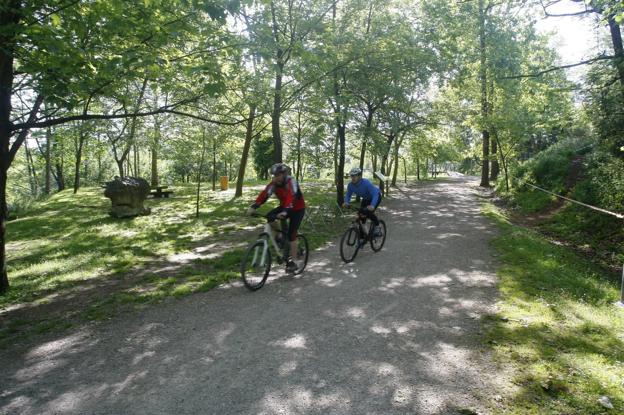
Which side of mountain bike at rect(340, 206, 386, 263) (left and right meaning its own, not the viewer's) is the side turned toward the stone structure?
right

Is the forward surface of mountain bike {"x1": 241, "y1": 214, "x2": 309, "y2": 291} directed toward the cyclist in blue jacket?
no

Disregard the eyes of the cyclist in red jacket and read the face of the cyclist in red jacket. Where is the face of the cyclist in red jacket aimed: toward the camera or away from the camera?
toward the camera

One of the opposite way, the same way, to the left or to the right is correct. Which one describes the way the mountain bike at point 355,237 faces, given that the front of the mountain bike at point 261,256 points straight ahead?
the same way

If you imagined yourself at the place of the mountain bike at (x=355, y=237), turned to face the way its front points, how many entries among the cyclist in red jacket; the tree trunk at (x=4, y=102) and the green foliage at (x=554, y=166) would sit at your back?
1

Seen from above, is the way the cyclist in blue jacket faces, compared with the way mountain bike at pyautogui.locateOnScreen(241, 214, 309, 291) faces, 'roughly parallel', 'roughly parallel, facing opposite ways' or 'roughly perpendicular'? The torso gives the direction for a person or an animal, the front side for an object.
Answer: roughly parallel

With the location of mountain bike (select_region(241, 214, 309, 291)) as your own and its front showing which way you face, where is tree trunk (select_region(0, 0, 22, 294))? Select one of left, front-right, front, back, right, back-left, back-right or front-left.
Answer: front-right

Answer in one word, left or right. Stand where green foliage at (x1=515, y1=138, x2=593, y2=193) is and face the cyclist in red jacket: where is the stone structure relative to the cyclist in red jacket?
right

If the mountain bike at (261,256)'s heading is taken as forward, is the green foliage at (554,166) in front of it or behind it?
behind

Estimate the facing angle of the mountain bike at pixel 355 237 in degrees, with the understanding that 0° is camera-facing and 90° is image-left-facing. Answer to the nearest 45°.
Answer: approximately 45°

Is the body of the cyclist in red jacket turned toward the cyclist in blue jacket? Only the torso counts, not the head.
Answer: no

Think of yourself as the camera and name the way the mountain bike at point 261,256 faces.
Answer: facing the viewer and to the left of the viewer

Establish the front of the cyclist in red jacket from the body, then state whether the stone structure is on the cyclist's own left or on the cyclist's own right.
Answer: on the cyclist's own right

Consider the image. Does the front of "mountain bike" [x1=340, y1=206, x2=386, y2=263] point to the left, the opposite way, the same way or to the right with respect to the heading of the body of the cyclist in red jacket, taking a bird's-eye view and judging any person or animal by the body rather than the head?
the same way

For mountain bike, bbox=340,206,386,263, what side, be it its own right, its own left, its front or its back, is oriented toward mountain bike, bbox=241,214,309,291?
front

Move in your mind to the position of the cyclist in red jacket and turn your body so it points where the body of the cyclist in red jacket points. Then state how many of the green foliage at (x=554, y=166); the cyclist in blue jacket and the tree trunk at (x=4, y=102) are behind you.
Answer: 2

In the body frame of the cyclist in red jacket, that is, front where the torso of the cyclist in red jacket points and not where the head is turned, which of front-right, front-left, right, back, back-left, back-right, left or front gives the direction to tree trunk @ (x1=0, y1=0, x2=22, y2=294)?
front-right
